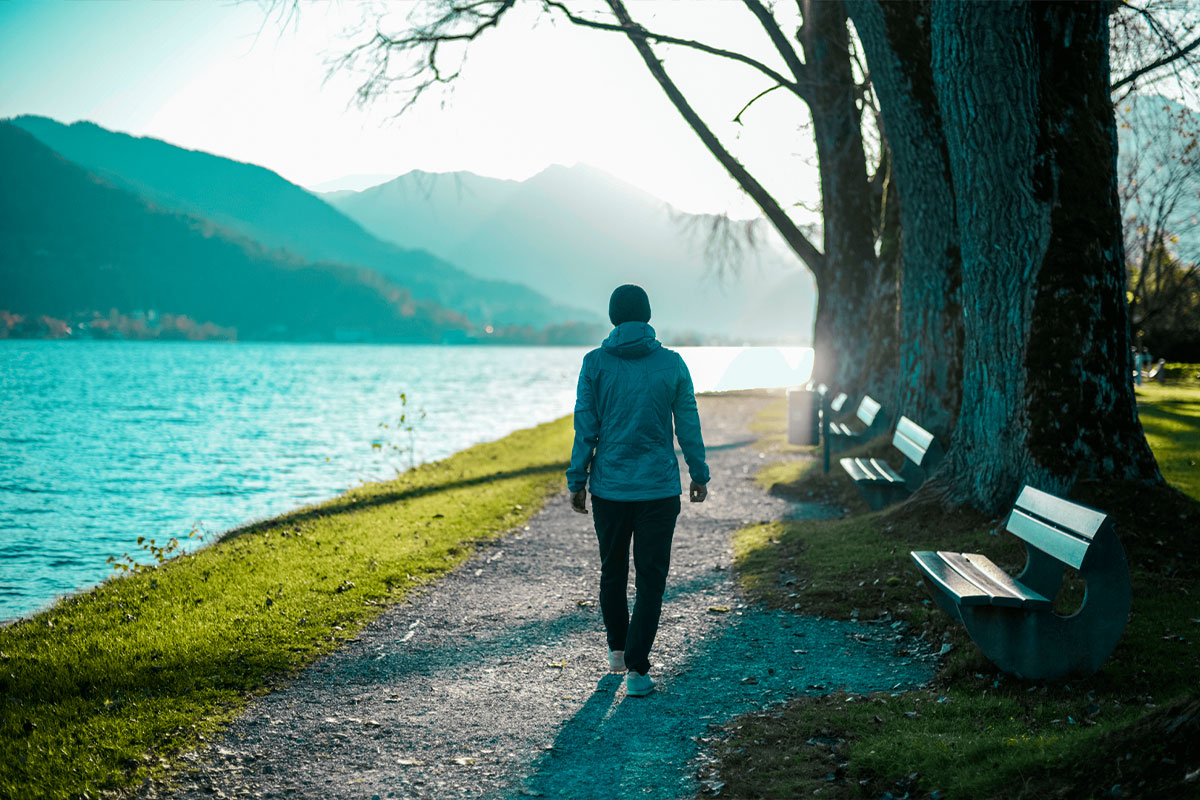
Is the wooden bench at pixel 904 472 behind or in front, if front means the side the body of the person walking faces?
in front

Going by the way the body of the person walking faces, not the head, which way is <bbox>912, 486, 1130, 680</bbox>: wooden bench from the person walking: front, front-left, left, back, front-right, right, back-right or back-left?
right

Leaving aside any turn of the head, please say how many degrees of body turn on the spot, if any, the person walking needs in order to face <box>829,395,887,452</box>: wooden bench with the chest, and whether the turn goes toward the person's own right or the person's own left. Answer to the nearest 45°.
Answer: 0° — they already face it

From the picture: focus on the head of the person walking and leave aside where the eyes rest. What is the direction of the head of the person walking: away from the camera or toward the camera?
away from the camera

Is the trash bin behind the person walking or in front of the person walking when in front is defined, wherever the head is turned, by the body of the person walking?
in front

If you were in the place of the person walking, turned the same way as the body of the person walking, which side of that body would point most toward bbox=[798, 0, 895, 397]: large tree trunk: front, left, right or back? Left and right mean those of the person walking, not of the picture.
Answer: front

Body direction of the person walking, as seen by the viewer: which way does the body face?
away from the camera

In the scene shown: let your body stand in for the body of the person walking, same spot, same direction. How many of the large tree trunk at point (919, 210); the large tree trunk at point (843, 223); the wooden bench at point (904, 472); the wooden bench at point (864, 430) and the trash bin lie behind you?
0

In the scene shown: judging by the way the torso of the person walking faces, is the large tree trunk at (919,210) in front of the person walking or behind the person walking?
in front

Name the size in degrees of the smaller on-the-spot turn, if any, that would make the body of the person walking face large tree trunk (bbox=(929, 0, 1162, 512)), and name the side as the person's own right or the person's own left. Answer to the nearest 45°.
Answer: approximately 45° to the person's own right

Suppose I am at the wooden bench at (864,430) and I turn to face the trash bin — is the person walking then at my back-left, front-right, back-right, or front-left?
back-left
